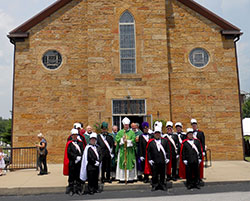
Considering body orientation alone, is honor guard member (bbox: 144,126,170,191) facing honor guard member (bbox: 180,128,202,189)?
no

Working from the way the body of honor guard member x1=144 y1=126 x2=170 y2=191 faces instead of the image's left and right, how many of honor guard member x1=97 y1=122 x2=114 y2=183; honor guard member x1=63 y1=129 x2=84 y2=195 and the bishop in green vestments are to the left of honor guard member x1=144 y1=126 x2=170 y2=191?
0

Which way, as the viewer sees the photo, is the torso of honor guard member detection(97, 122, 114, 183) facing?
toward the camera

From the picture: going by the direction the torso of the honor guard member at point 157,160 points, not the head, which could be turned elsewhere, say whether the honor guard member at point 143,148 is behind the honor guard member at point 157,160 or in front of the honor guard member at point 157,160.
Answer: behind

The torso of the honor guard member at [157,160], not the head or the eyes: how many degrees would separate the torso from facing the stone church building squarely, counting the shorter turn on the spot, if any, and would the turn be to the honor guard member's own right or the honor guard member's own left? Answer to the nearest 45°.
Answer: approximately 180°

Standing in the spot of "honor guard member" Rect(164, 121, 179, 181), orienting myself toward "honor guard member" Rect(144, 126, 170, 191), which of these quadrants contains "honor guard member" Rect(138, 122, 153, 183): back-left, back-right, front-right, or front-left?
front-right

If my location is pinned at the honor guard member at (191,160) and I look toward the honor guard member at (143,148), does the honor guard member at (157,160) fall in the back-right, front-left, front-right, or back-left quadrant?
front-left

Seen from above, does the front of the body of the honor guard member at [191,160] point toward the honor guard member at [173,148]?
no

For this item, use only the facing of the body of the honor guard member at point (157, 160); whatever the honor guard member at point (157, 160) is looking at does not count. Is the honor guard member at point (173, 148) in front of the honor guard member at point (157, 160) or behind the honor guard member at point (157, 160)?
behind

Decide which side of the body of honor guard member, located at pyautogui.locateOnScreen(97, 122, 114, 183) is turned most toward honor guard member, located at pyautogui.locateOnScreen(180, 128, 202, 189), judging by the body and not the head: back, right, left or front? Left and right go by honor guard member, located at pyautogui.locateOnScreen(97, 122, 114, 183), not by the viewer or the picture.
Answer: left

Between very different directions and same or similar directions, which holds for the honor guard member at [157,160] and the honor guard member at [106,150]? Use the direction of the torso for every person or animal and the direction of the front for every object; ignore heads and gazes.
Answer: same or similar directions

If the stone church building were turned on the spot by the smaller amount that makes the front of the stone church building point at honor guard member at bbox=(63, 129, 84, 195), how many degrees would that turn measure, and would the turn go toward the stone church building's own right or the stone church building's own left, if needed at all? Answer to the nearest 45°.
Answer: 0° — it already faces them

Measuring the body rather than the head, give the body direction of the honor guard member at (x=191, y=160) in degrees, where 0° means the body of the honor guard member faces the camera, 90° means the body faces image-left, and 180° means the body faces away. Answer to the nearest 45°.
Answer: approximately 0°

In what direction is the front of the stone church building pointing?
toward the camera

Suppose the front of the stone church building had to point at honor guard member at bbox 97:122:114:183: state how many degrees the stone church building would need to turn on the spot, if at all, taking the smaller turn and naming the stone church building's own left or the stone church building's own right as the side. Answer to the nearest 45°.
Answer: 0° — it already faces them

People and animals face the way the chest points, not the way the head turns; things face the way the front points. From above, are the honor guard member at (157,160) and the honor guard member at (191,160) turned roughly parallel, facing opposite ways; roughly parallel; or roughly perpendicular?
roughly parallel

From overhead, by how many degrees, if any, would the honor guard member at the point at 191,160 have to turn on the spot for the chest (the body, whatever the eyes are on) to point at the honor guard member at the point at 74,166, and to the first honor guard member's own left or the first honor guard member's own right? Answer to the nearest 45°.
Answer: approximately 90° to the first honor guard member's own right

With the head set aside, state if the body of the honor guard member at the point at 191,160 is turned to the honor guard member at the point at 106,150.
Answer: no
